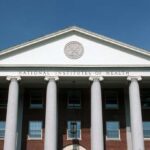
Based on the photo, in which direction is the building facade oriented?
toward the camera
